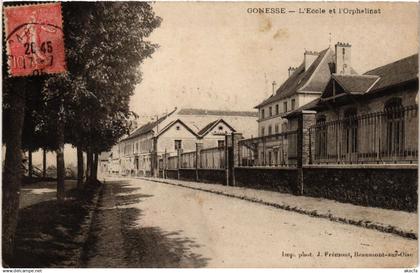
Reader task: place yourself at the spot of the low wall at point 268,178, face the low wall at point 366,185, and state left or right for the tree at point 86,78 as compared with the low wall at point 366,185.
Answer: right
